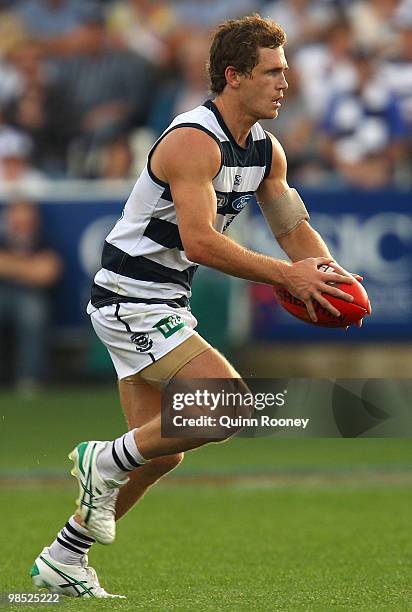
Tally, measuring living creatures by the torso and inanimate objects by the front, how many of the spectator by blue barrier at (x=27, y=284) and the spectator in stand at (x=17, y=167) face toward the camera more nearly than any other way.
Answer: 2

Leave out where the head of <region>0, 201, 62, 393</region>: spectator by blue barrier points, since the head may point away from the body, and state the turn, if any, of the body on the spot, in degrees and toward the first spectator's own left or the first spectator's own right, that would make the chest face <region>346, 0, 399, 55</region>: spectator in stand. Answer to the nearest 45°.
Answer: approximately 90° to the first spectator's own left

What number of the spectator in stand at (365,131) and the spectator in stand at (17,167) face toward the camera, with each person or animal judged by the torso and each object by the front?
2

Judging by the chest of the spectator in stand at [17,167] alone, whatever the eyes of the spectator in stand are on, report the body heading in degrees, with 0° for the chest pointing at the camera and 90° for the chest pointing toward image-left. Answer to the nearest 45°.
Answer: approximately 0°

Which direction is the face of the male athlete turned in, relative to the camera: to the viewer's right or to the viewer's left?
to the viewer's right

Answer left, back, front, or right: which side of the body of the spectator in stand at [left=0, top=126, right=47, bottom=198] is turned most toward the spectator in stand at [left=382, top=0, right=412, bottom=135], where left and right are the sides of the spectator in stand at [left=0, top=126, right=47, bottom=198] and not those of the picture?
left

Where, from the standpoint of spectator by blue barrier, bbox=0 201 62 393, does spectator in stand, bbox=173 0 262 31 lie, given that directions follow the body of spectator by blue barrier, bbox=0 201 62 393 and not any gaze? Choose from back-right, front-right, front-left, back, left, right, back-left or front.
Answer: back-left

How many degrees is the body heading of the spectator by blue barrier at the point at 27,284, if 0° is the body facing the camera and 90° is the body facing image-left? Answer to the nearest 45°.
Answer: approximately 0°

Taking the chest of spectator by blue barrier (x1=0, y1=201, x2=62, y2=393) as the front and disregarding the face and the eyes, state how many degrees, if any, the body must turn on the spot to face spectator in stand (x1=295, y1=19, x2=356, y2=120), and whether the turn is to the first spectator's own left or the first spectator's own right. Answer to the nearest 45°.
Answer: approximately 90° to the first spectator's own left

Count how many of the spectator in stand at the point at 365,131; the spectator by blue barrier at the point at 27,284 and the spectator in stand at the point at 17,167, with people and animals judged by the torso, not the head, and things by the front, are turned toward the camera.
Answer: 3

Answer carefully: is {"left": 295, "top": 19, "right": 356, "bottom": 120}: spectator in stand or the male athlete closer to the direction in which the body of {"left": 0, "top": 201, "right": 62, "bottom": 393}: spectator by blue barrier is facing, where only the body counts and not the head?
the male athlete
